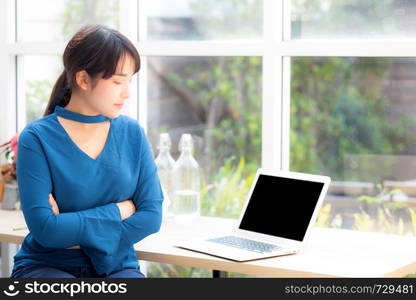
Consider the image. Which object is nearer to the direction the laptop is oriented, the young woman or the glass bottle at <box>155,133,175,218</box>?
the young woman

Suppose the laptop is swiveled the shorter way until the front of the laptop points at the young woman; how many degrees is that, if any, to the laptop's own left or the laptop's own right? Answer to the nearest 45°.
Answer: approximately 45° to the laptop's own right

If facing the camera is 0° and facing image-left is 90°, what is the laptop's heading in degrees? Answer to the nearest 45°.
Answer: approximately 45°

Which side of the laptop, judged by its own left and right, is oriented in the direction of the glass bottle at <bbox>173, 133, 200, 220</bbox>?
right

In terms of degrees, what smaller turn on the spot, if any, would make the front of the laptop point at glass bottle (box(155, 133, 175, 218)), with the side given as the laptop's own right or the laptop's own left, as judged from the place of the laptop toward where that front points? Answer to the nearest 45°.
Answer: approximately 90° to the laptop's own right

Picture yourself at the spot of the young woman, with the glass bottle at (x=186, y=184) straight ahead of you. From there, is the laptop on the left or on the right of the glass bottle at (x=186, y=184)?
right

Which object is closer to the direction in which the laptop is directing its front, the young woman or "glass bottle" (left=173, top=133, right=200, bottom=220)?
the young woman
